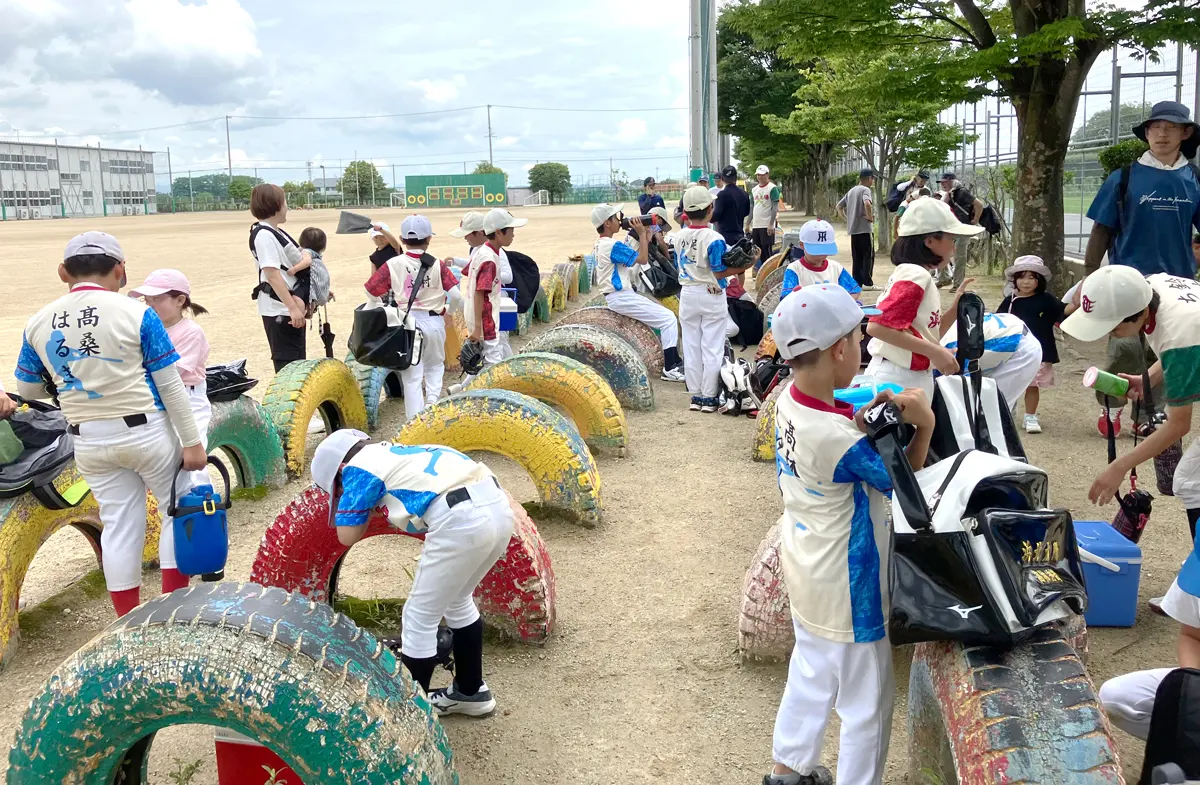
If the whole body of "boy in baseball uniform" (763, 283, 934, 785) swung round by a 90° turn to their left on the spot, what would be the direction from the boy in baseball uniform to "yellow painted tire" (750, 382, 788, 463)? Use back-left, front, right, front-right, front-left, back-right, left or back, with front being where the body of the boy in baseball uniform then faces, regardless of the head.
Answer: front-right

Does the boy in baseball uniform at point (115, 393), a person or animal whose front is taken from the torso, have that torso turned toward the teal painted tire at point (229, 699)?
no

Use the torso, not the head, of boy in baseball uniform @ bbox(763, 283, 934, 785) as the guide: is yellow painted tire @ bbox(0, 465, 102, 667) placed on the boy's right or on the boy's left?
on the boy's left

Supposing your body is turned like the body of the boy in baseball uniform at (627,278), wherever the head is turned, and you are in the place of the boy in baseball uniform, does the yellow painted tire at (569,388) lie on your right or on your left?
on your right

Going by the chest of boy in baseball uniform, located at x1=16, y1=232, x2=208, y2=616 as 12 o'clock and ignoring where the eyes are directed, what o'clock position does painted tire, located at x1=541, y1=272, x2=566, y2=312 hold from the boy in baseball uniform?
The painted tire is roughly at 1 o'clock from the boy in baseball uniform.

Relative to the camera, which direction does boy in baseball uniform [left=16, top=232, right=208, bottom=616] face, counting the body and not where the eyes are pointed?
away from the camera

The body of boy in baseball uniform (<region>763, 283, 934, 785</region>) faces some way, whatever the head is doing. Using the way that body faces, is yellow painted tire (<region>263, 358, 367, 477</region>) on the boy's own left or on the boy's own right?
on the boy's own left

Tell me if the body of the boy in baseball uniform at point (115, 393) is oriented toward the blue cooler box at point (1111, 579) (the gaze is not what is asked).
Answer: no

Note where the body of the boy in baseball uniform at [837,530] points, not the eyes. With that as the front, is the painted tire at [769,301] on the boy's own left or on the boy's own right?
on the boy's own left

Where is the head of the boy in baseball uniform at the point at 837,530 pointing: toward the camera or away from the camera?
away from the camera

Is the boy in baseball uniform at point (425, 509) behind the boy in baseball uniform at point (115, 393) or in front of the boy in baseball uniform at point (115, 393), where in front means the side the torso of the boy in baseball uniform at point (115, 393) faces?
behind

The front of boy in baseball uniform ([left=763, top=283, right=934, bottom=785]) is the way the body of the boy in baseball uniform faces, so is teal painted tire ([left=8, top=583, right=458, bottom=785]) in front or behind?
behind

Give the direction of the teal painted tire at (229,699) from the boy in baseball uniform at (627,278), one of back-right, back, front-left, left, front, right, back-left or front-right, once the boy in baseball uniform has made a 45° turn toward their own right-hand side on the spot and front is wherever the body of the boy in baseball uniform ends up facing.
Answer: front-right

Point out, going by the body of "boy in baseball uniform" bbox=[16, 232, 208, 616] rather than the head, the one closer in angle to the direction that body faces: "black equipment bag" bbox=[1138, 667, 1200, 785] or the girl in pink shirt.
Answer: the girl in pink shirt

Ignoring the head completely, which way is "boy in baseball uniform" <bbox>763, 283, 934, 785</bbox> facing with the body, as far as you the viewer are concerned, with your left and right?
facing away from the viewer and to the right of the viewer
